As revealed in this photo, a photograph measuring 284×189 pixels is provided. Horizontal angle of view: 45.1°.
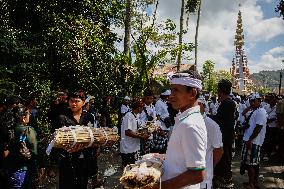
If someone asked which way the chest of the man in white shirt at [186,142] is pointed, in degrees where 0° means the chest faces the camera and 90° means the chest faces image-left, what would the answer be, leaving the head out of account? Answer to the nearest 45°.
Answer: approximately 90°

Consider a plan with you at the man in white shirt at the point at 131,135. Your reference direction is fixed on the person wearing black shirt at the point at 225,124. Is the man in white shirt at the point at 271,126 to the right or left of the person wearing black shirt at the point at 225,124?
left

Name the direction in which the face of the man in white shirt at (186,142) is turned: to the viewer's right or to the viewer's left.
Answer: to the viewer's left

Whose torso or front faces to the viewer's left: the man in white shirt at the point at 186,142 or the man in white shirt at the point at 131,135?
the man in white shirt at the point at 186,142

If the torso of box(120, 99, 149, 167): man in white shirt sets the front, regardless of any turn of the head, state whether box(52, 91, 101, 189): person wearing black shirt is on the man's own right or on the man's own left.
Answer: on the man's own right

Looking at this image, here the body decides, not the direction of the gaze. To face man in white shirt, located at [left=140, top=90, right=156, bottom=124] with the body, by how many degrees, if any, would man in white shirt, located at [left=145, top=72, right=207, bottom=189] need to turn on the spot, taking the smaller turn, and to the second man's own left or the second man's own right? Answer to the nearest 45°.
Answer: approximately 90° to the second man's own right
